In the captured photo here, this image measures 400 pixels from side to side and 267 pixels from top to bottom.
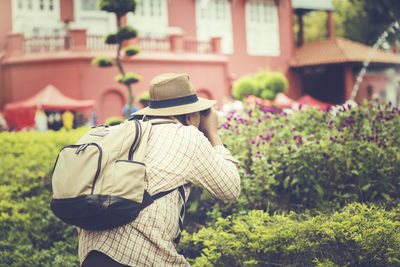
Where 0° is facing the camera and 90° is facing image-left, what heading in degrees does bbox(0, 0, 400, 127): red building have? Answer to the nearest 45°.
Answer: approximately 0°

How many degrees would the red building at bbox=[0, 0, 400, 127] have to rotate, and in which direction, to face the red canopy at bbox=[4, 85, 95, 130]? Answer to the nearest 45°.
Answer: approximately 45° to its right

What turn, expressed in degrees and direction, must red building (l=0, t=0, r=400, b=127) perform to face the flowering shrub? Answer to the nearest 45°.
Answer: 0° — it already faces it

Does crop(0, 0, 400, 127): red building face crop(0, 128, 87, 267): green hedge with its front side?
yes
